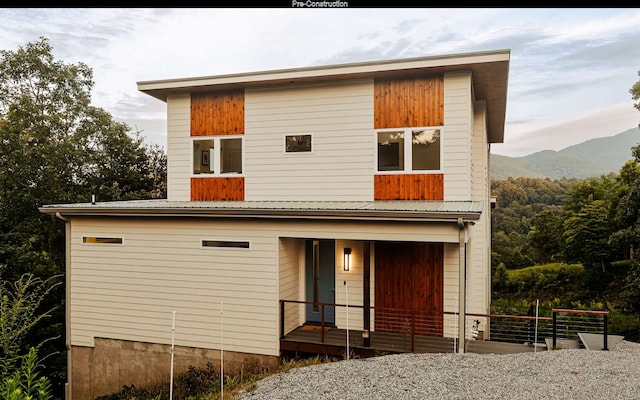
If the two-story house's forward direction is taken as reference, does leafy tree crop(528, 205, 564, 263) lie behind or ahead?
behind

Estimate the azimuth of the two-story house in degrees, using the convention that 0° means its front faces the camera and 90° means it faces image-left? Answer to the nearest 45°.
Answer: approximately 0°

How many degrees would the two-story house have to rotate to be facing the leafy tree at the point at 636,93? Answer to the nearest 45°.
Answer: approximately 135° to its left

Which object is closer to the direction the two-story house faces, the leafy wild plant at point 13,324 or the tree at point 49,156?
the leafy wild plant

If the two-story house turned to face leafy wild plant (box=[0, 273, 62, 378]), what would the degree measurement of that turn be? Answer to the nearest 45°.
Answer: approximately 45° to its right

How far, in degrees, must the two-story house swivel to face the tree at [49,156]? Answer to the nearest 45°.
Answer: approximately 135° to its right
